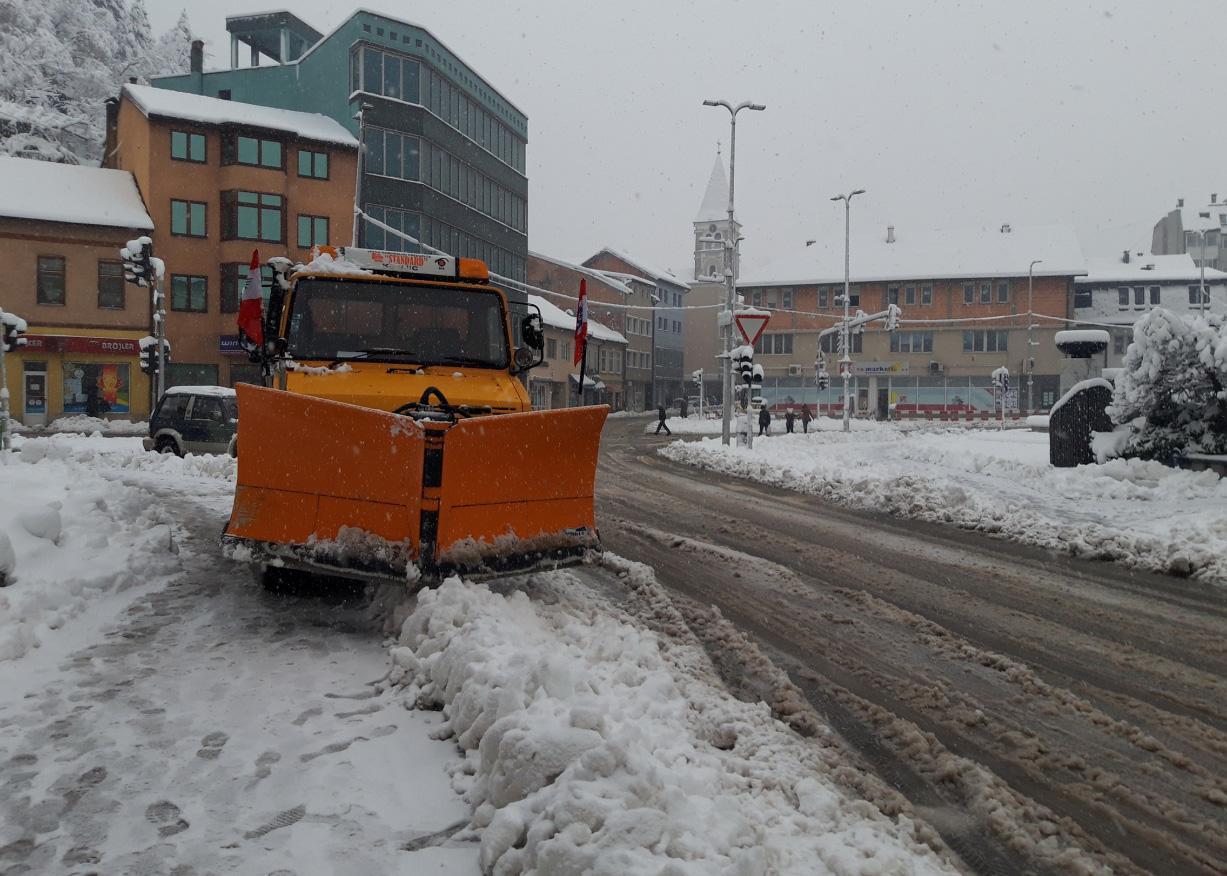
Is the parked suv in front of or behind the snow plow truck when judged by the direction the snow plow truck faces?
behind

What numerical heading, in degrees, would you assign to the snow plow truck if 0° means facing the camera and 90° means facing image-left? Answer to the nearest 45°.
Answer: approximately 0°

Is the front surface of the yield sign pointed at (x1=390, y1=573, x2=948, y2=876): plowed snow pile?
yes

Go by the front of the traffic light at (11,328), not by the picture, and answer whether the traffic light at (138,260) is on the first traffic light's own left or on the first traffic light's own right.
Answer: on the first traffic light's own left
